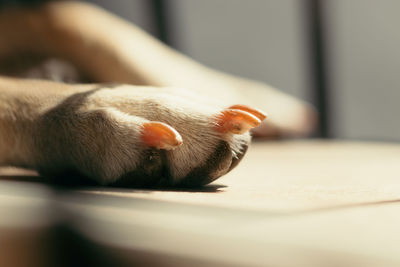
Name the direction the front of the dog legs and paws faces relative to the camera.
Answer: to the viewer's right
